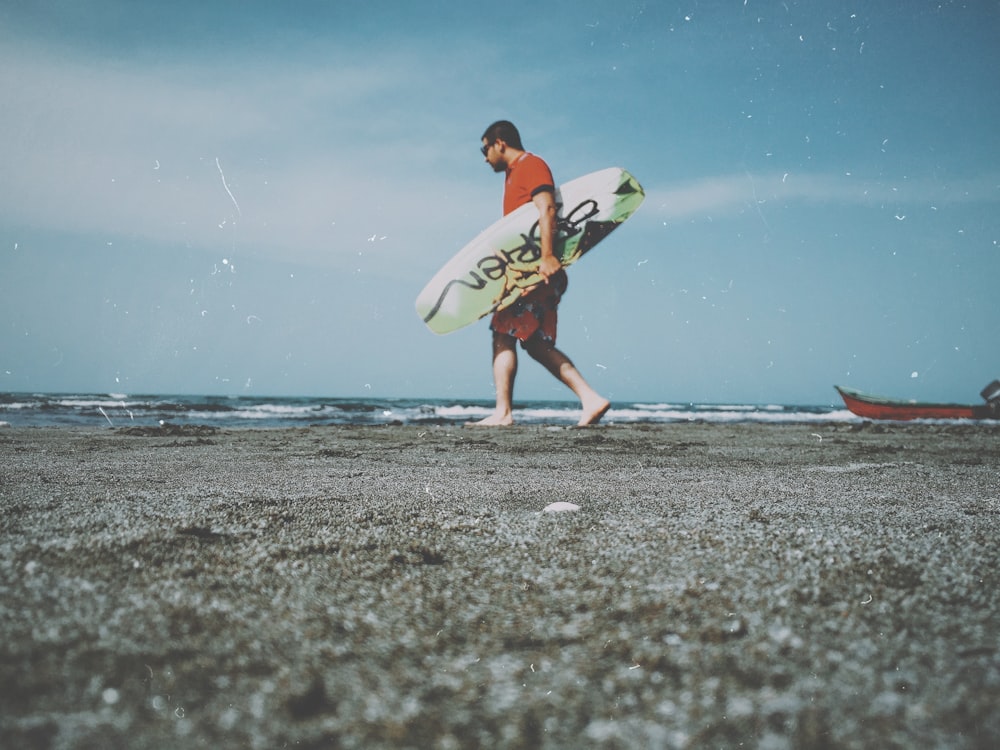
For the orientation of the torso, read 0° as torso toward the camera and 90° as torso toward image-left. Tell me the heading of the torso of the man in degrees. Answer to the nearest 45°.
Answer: approximately 90°

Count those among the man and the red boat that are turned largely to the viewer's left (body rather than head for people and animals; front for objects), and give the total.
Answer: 2

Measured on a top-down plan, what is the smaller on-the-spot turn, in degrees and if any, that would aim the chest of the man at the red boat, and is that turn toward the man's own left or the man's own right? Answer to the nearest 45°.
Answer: approximately 135° to the man's own right

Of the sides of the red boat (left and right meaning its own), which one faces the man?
left

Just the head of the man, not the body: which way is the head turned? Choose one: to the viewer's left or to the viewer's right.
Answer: to the viewer's left

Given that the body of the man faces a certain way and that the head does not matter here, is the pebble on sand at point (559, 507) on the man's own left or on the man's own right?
on the man's own left

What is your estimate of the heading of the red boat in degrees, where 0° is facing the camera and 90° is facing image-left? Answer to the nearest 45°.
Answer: approximately 90°

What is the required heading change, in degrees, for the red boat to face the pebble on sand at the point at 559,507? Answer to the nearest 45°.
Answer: approximately 90° to its left
